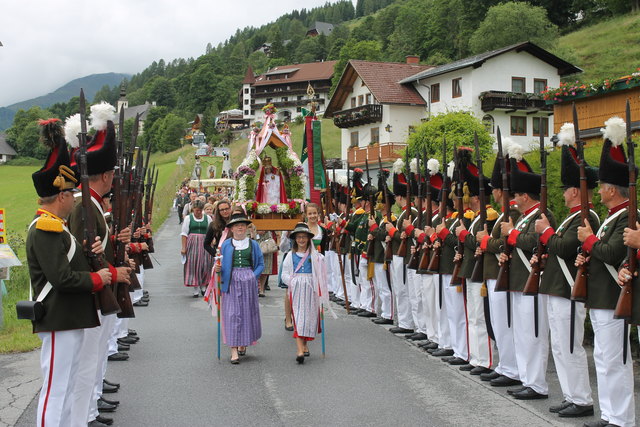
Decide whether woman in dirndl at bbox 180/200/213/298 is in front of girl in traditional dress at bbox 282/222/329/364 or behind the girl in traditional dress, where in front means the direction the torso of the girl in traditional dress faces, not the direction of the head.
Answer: behind

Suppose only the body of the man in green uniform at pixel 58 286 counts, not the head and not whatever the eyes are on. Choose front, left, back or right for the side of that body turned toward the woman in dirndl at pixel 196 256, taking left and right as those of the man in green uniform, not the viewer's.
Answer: left

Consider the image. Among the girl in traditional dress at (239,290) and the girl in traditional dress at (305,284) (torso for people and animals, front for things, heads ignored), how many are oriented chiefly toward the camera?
2

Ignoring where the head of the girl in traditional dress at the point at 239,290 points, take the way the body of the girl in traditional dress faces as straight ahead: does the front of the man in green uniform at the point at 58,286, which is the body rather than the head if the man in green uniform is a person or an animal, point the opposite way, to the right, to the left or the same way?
to the left

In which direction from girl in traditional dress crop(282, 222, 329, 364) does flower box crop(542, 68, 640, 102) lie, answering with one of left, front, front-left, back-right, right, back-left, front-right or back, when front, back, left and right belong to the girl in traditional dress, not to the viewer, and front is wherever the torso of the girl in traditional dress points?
back-left

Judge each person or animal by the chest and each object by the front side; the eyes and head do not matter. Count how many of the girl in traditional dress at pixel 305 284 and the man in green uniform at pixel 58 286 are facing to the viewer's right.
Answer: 1

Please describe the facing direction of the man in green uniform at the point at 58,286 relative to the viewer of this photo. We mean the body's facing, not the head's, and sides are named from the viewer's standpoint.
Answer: facing to the right of the viewer
